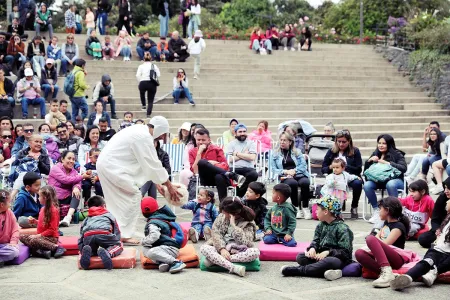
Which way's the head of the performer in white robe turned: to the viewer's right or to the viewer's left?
to the viewer's right

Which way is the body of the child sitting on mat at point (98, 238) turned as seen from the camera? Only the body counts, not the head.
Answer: away from the camera

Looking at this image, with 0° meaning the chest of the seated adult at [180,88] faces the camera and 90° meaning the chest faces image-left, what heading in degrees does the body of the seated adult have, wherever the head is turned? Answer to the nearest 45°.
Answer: approximately 0°

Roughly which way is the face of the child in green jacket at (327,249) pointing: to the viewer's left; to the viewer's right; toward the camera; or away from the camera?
to the viewer's left

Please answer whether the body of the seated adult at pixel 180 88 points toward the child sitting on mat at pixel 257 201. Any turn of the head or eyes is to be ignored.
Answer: yes

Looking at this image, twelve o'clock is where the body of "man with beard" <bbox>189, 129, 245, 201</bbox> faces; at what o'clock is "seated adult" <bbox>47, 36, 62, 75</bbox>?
The seated adult is roughly at 5 o'clock from the man with beard.

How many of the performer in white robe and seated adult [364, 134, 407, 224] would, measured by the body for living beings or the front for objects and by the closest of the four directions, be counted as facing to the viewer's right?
1

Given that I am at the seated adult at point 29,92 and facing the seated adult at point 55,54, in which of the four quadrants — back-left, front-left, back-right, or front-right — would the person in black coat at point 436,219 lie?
back-right

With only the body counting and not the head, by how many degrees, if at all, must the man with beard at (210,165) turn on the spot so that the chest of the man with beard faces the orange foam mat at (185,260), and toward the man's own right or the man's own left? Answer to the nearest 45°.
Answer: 0° — they already face it

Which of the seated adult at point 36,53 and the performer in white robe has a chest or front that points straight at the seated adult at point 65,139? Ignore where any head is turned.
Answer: the seated adult at point 36,53

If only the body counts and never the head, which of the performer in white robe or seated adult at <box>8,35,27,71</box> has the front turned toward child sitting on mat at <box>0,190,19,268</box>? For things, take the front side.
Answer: the seated adult

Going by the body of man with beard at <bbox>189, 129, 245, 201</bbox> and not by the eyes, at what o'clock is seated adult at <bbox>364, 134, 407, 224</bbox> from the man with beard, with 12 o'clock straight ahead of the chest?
The seated adult is roughly at 9 o'clock from the man with beard.
